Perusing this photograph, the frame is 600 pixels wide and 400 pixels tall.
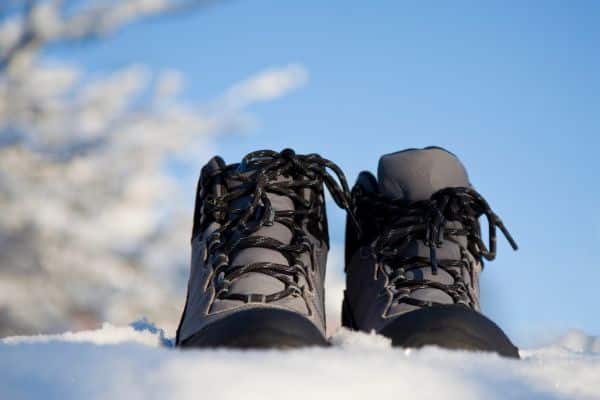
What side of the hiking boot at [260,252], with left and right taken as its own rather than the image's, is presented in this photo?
front
